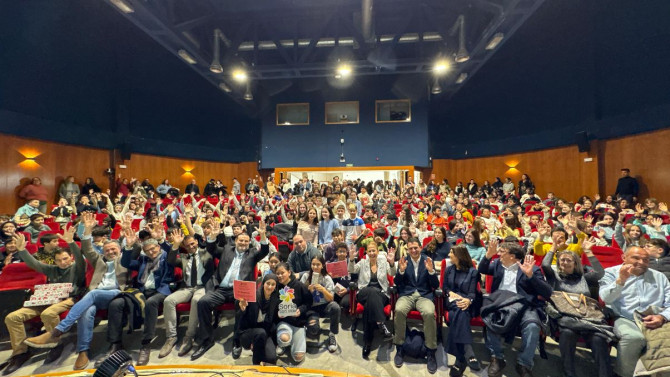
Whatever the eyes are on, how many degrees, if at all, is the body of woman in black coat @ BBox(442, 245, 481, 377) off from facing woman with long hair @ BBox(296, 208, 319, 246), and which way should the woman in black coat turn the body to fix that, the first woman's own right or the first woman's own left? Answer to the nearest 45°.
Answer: approximately 135° to the first woman's own right

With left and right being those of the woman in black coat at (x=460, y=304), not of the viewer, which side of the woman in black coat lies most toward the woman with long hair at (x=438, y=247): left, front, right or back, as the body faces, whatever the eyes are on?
back

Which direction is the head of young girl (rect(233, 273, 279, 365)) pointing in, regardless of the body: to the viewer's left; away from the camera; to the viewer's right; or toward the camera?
toward the camera

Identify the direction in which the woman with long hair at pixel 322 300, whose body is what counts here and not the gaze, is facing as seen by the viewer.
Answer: toward the camera

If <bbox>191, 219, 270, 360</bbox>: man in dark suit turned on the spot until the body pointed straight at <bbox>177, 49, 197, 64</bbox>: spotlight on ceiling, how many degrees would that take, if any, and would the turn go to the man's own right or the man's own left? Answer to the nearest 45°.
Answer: approximately 180°

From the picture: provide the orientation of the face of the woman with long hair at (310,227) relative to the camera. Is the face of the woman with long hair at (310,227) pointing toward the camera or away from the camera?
toward the camera

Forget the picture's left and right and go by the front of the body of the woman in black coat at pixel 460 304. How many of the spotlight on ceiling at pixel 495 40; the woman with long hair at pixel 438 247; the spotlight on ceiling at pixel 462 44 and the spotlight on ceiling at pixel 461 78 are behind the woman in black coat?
4

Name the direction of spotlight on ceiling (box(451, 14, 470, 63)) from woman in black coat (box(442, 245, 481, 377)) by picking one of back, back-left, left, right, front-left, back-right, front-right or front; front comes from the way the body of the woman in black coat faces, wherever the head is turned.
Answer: back
